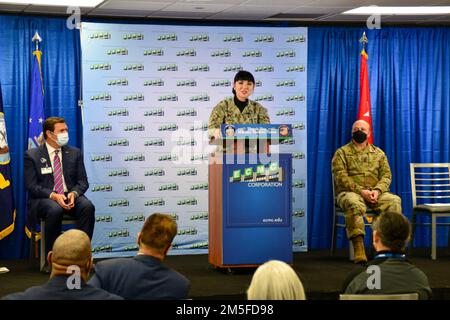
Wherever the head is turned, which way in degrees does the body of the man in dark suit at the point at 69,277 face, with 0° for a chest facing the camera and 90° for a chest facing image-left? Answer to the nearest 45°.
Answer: approximately 180°

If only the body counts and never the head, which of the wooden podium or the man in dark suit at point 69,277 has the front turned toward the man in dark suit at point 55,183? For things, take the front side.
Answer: the man in dark suit at point 69,277

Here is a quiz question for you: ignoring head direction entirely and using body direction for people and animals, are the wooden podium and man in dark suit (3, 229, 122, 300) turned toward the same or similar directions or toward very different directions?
very different directions

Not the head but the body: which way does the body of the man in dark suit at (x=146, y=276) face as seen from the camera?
away from the camera

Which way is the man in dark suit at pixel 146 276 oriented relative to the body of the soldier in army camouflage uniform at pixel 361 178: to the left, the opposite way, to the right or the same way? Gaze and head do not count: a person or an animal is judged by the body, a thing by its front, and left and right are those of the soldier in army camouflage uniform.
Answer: the opposite way

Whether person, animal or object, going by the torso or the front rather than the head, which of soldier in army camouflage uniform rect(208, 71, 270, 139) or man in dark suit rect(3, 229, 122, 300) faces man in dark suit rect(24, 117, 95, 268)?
man in dark suit rect(3, 229, 122, 300)

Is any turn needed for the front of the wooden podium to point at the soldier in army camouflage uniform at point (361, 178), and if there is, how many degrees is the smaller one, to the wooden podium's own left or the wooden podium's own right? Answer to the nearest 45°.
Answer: approximately 135° to the wooden podium's own left

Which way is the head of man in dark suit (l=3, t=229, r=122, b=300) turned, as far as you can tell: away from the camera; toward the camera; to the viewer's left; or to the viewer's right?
away from the camera

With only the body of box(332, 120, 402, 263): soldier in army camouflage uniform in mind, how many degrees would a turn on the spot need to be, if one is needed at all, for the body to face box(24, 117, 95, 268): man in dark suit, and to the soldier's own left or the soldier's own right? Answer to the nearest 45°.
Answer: approximately 45° to the soldier's own right

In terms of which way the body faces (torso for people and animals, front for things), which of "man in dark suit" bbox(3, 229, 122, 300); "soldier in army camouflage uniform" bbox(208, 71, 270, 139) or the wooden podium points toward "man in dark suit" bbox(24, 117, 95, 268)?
"man in dark suit" bbox(3, 229, 122, 300)

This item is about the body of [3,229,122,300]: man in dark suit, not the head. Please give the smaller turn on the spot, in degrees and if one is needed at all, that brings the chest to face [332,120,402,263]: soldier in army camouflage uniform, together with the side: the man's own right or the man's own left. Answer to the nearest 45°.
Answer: approximately 45° to the man's own right

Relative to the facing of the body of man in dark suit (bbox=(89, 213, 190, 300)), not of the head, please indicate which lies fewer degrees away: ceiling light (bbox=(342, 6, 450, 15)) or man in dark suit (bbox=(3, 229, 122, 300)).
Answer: the ceiling light

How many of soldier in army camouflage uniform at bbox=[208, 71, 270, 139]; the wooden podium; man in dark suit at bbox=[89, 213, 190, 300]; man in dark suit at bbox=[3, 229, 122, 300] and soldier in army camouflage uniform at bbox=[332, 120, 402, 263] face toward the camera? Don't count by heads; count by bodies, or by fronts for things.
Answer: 3

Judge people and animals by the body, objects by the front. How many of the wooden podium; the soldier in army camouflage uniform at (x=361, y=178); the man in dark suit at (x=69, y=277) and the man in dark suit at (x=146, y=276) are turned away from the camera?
2
